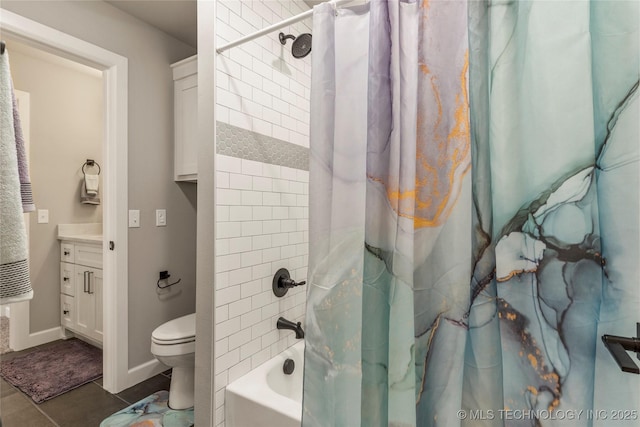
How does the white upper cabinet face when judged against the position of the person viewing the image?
facing the viewer and to the left of the viewer

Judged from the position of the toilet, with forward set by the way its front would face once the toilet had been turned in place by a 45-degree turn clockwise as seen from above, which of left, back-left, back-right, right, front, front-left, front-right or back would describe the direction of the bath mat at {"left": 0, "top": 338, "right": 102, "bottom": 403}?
front-right

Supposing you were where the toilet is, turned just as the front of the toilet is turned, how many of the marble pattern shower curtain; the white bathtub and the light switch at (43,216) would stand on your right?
1

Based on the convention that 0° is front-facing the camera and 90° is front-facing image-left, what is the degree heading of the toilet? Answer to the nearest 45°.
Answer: approximately 45°

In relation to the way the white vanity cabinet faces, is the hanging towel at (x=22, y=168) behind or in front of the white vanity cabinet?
in front

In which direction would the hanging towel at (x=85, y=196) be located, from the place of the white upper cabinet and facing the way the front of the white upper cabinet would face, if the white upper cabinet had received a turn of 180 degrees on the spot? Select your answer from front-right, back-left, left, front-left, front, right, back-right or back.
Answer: left

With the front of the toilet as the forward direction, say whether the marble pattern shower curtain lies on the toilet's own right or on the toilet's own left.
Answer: on the toilet's own left

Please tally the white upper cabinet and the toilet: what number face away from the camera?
0

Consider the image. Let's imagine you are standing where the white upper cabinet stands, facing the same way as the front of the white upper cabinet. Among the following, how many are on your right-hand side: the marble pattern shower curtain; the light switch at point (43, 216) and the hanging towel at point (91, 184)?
2

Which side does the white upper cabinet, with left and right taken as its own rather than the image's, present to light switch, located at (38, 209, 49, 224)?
right

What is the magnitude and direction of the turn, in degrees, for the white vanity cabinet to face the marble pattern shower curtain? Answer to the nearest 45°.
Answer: approximately 45° to its left
